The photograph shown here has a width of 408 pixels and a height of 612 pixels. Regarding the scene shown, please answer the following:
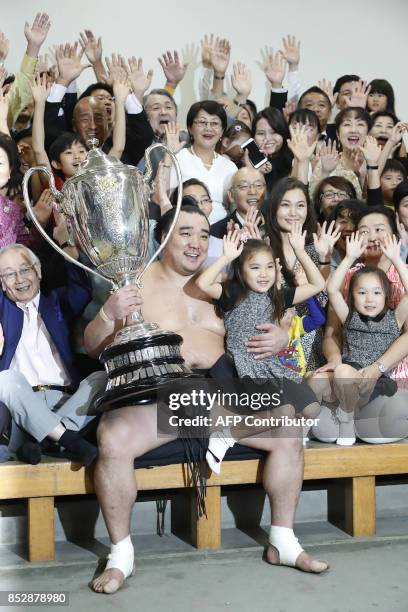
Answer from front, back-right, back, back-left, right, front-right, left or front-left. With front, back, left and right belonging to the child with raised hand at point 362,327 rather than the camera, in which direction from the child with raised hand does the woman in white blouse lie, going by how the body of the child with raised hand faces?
back-right

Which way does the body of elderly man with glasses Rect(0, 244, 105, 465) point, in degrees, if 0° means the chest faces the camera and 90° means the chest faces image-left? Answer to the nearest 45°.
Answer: approximately 0°

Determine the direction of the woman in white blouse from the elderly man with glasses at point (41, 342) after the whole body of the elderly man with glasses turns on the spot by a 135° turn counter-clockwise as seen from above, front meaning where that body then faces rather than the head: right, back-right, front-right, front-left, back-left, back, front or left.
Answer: front

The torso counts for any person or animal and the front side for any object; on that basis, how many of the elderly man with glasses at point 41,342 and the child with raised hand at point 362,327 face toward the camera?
2

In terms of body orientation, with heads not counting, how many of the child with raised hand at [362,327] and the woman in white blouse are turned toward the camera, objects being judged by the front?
2

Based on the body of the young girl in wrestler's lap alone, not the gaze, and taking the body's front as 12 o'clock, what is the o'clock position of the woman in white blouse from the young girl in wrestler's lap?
The woman in white blouse is roughly at 7 o'clock from the young girl in wrestler's lap.

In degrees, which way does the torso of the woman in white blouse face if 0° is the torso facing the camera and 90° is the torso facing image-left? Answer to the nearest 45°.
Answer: approximately 0°
